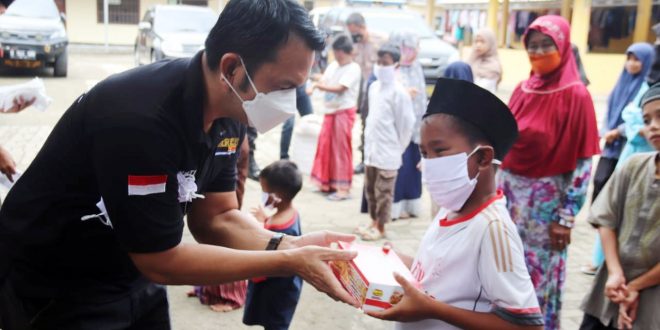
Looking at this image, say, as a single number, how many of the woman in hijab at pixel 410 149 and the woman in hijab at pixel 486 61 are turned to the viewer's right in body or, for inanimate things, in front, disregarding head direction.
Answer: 0

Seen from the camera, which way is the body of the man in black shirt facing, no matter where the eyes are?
to the viewer's right

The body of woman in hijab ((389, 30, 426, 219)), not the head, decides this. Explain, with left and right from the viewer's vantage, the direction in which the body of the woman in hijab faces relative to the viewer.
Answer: facing the viewer and to the left of the viewer

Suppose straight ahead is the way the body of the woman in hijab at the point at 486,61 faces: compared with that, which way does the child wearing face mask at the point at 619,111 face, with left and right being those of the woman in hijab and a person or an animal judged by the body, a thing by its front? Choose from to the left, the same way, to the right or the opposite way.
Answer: the same way

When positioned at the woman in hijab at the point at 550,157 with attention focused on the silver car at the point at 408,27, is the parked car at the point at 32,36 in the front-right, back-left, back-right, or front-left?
front-left

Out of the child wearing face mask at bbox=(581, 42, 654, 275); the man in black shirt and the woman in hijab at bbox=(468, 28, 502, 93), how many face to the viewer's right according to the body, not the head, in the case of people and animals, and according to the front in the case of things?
1

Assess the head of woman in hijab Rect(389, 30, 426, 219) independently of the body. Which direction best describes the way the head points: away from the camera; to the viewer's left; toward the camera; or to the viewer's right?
toward the camera

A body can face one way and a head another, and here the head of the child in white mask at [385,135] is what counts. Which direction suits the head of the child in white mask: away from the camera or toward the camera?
toward the camera
